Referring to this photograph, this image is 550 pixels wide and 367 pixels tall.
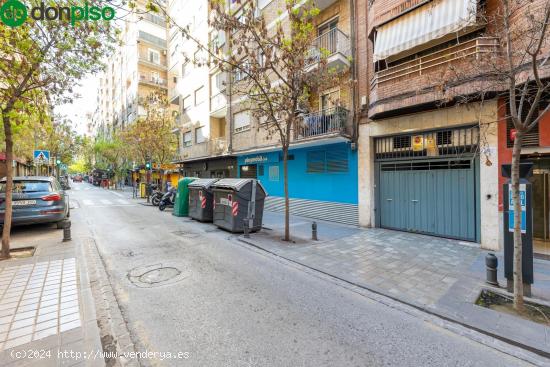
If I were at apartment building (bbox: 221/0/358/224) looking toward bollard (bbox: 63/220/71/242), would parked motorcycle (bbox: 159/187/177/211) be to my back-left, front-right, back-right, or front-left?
front-right

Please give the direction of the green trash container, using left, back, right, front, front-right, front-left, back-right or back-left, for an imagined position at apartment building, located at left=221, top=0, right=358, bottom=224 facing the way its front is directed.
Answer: front-right

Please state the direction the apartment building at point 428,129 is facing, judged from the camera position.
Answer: facing the viewer and to the left of the viewer

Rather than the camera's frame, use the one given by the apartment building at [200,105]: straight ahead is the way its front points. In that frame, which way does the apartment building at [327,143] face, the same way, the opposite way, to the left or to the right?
the same way

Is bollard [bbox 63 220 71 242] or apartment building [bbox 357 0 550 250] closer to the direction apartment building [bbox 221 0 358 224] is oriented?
the bollard

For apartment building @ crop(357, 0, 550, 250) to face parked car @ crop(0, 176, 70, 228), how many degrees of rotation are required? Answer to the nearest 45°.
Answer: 0° — it already faces it

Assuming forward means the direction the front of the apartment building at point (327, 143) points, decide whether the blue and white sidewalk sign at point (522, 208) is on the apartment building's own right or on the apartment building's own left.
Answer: on the apartment building's own left

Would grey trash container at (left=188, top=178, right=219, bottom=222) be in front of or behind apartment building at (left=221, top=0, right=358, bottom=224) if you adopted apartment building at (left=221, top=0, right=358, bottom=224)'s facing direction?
in front

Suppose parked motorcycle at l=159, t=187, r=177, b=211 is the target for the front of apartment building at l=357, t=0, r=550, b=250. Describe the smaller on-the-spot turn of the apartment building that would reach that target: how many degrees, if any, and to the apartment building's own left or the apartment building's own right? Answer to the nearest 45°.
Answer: approximately 45° to the apartment building's own right

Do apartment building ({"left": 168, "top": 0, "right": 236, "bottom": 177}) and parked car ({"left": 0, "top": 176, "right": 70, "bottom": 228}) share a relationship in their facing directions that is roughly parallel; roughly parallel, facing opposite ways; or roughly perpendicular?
roughly perpendicular

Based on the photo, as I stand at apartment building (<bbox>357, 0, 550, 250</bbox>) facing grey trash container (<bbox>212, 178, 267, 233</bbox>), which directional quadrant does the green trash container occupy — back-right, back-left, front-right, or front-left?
front-right

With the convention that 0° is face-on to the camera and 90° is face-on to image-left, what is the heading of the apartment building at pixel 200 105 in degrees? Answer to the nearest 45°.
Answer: approximately 45°

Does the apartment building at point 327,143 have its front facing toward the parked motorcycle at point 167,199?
no
